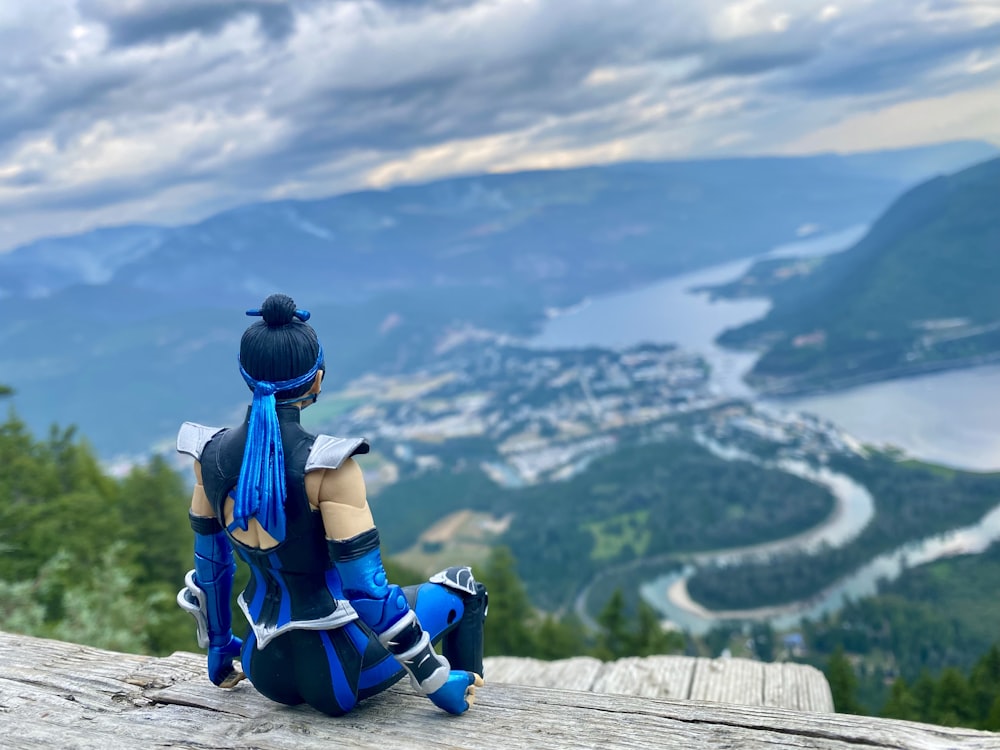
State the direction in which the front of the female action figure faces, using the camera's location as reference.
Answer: facing away from the viewer and to the right of the viewer

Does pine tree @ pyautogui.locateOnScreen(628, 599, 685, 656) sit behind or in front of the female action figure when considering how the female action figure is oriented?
in front

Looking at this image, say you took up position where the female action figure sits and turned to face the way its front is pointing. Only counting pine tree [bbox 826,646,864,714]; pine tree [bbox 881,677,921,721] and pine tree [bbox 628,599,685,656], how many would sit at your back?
0

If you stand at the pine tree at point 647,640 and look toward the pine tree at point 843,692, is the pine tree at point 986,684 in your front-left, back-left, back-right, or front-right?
front-left

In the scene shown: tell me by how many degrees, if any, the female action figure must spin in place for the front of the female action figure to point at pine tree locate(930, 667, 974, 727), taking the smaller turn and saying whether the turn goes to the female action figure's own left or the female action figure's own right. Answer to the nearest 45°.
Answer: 0° — it already faces it

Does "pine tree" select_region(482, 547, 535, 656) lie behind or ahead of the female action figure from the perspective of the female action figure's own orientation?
ahead

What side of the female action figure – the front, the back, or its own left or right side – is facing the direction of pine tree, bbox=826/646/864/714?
front

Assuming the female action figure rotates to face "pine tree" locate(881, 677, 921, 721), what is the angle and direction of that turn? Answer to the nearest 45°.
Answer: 0° — it already faces it
